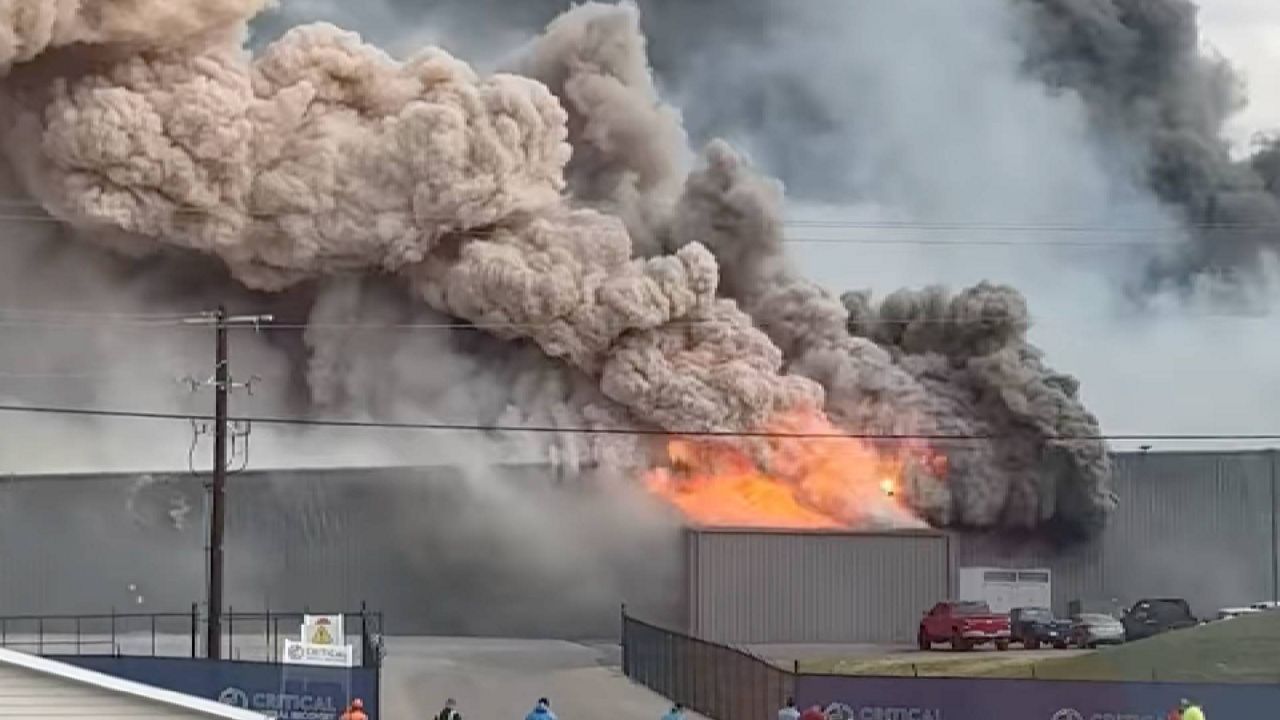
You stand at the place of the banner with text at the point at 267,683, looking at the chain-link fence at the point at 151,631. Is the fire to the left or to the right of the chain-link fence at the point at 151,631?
right

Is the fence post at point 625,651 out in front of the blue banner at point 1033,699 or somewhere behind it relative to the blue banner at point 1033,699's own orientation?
behind

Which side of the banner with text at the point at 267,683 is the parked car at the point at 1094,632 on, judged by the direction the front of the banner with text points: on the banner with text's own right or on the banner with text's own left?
on the banner with text's own left

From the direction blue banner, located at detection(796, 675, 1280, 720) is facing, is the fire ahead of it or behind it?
behind

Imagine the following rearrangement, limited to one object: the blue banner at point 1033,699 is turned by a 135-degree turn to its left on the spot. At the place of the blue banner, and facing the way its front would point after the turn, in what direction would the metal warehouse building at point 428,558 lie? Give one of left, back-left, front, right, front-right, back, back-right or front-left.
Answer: left

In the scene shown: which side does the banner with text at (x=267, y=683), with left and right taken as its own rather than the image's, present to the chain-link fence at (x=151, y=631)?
back

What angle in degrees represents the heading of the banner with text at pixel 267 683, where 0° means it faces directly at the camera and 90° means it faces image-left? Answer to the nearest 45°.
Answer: approximately 0°

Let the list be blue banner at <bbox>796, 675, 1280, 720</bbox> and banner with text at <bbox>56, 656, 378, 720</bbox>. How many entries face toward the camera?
2
